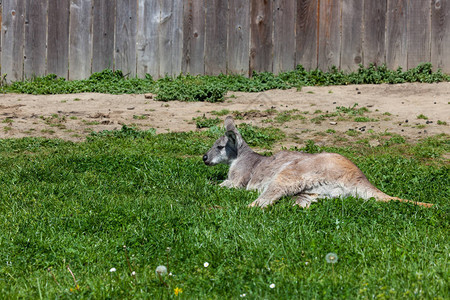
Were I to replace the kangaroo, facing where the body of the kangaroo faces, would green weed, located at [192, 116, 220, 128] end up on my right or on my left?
on my right

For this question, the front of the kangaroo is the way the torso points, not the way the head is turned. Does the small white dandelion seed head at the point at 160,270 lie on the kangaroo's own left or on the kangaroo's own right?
on the kangaroo's own left

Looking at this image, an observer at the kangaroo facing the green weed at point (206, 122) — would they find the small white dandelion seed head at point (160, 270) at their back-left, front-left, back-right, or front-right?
back-left

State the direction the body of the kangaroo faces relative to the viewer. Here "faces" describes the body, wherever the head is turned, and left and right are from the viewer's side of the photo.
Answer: facing to the left of the viewer

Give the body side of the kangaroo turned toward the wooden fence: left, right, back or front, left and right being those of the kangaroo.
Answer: right
